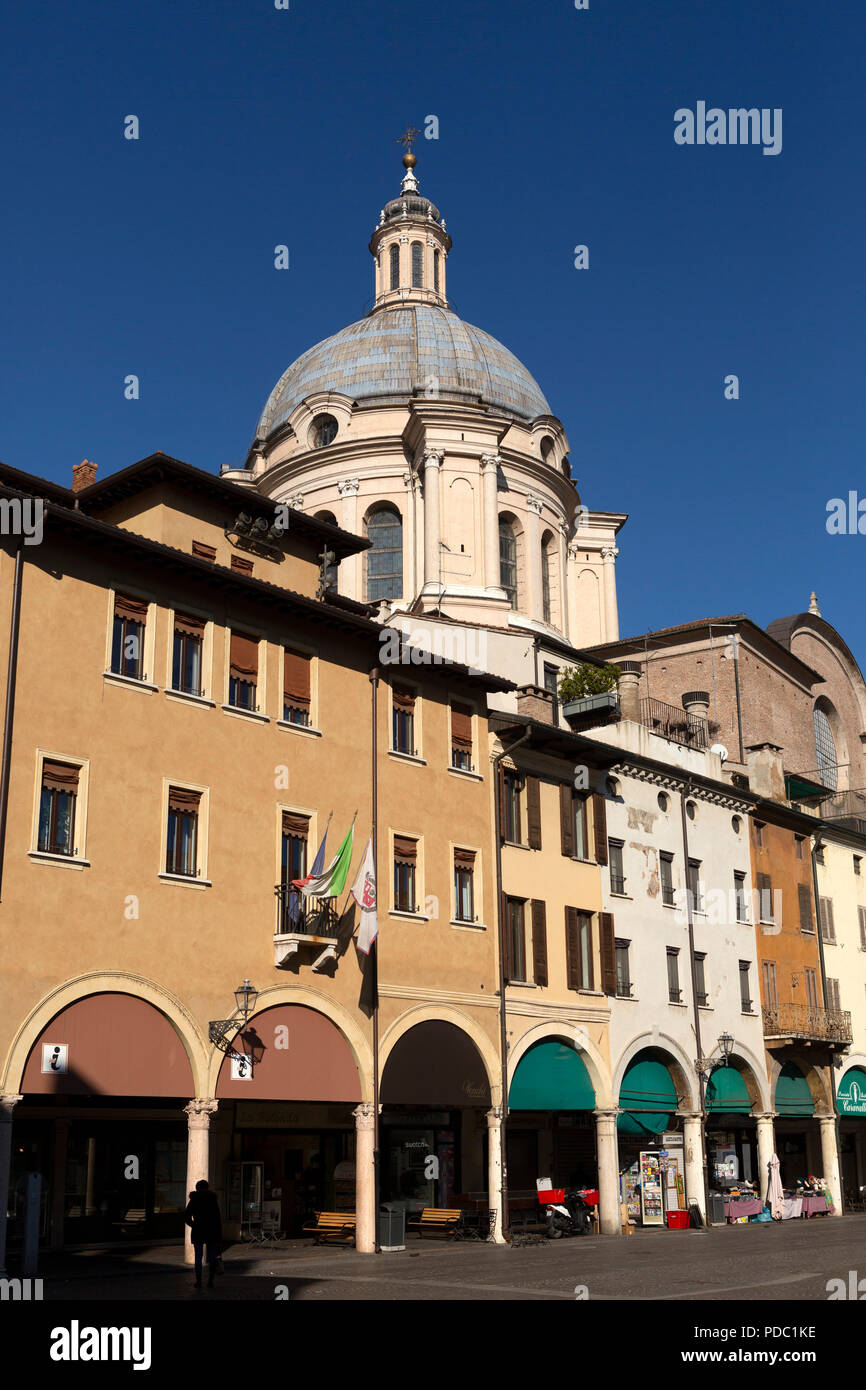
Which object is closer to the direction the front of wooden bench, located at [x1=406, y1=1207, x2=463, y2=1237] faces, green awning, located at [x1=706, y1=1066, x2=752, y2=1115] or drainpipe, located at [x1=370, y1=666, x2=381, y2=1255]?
the drainpipe

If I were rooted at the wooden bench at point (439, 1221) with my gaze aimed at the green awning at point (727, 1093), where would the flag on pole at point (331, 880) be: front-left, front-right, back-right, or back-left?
back-right

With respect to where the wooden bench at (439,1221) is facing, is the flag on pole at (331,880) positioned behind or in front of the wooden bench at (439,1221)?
in front
